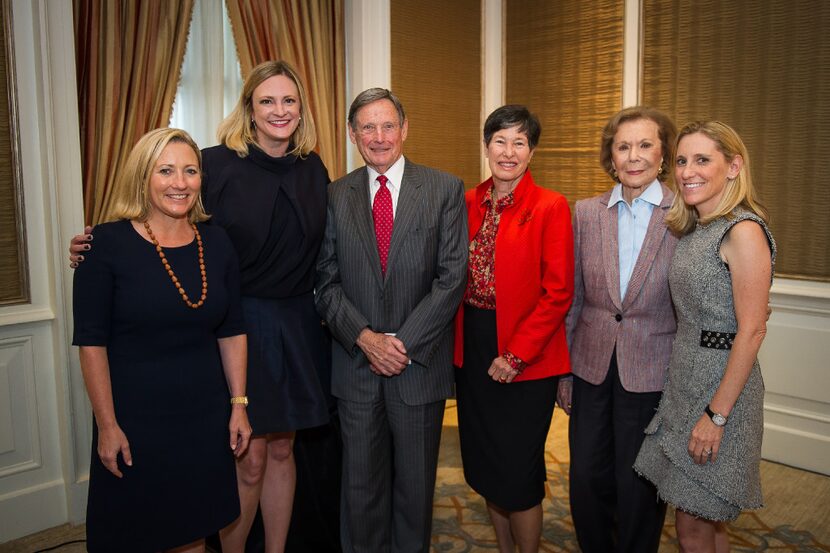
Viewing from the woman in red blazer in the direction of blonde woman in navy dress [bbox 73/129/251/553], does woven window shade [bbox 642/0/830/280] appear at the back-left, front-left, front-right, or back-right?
back-right

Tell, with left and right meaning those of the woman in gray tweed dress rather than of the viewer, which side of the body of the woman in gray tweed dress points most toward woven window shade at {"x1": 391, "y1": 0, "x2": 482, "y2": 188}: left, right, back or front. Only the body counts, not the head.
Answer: right

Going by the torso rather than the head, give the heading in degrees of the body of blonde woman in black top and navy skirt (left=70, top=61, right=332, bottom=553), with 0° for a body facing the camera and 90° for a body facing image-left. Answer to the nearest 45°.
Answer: approximately 0°

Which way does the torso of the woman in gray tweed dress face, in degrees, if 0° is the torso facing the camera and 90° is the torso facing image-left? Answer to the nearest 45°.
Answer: approximately 45°

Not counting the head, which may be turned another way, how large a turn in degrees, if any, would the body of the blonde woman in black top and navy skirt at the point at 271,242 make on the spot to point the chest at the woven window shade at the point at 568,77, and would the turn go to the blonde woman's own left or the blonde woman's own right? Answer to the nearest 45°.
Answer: approximately 135° to the blonde woman's own left

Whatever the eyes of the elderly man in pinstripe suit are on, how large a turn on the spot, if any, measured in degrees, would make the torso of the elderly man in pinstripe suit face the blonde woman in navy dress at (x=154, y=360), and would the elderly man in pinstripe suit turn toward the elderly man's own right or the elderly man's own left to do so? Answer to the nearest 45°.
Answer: approximately 45° to the elderly man's own right

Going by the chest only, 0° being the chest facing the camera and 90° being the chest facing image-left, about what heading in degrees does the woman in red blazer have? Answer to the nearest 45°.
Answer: approximately 45°

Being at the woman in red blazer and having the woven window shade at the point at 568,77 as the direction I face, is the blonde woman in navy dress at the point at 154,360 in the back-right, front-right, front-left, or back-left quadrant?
back-left

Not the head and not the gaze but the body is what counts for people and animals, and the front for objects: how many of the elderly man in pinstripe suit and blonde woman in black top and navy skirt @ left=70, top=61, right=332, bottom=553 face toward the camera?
2
